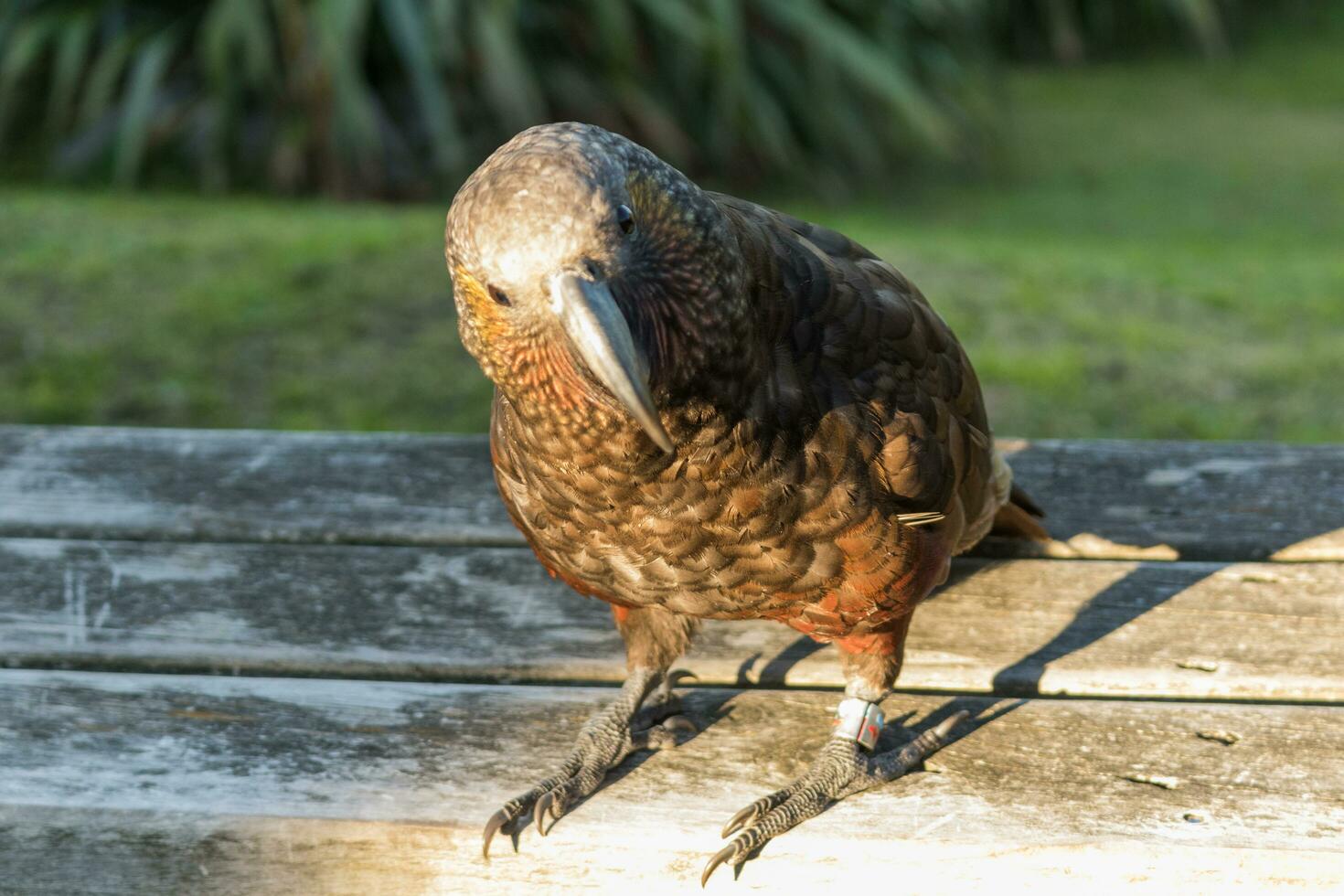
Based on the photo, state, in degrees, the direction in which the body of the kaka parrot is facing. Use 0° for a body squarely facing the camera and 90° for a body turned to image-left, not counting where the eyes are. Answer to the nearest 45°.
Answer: approximately 45°

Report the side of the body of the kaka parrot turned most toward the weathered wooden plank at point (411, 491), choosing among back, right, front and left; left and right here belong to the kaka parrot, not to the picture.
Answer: right
